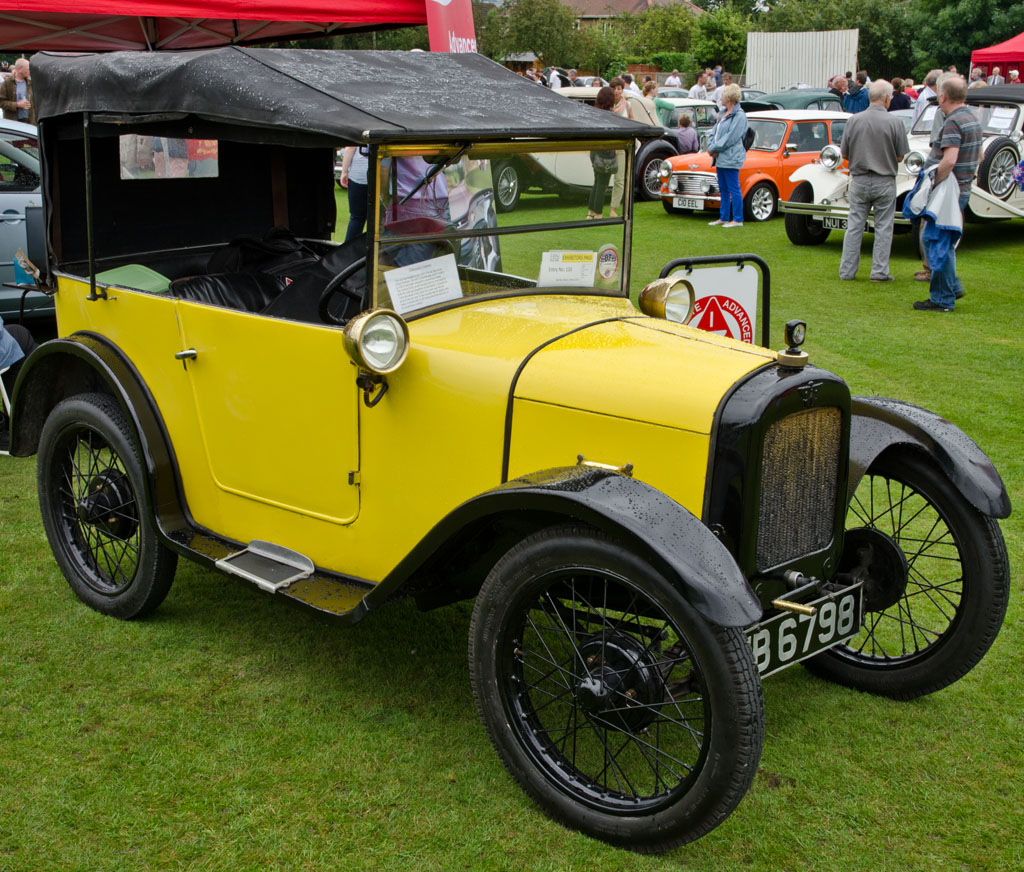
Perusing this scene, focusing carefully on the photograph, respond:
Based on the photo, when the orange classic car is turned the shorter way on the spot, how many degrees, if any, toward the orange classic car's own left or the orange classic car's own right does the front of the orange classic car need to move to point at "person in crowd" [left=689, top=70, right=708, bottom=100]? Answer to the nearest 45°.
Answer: approximately 135° to the orange classic car's own right

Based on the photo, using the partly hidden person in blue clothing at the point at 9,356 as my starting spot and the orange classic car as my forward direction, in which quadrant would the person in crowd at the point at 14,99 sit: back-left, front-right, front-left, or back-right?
front-left

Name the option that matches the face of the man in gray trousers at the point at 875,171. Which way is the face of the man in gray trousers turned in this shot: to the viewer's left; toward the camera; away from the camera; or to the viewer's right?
away from the camera

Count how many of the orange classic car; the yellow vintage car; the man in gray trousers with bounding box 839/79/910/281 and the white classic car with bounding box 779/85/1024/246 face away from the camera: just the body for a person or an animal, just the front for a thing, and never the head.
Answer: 1

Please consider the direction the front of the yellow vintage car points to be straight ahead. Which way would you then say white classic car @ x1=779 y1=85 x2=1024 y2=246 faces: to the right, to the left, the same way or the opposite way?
to the right

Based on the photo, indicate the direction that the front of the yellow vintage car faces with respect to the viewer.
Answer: facing the viewer and to the right of the viewer

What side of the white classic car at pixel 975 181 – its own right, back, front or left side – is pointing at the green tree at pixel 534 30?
right

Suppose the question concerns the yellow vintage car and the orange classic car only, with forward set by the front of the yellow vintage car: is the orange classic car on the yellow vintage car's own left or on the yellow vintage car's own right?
on the yellow vintage car's own left

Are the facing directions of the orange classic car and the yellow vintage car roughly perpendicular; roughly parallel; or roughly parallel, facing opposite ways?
roughly perpendicular

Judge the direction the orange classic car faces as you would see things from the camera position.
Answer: facing the viewer and to the left of the viewer

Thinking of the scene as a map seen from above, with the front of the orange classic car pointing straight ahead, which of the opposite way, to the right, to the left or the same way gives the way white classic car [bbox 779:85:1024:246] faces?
the same way

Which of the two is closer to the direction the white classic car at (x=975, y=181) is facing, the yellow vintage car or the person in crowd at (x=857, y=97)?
the yellow vintage car

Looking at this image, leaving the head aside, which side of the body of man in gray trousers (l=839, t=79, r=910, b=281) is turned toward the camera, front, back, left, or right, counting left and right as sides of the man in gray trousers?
back
